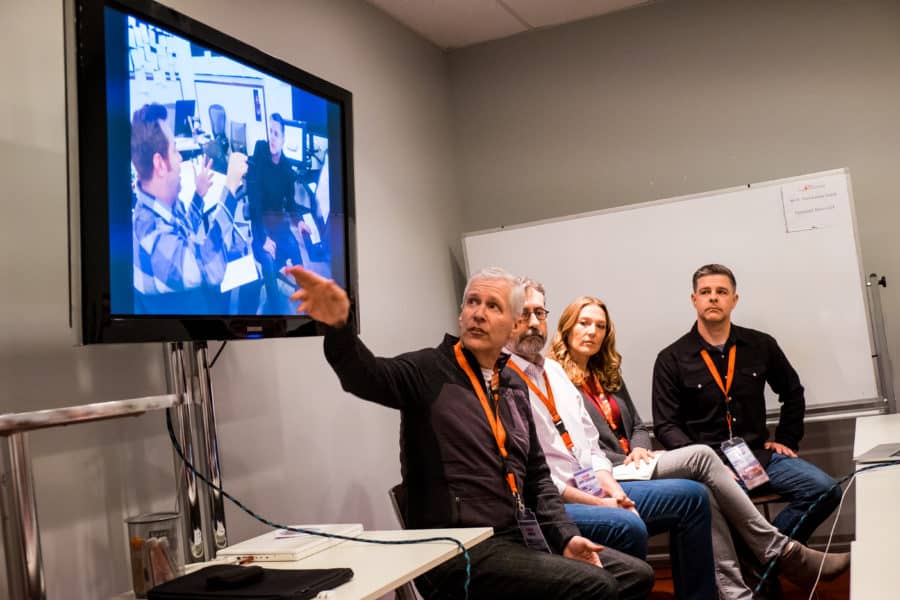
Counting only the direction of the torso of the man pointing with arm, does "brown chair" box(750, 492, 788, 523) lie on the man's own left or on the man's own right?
on the man's own left

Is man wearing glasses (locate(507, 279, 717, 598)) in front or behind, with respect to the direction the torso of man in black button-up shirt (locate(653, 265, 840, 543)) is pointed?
in front

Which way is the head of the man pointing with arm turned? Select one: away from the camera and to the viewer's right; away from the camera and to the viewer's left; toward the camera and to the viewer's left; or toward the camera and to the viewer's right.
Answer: toward the camera and to the viewer's left

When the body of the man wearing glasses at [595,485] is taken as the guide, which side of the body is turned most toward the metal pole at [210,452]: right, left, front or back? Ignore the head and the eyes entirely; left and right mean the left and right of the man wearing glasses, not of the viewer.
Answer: right

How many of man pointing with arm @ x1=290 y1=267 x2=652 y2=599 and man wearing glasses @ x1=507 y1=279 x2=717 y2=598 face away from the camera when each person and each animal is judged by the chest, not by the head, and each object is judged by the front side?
0

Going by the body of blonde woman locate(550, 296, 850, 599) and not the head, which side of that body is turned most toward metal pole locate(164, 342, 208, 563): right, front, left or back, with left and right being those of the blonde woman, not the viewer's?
right

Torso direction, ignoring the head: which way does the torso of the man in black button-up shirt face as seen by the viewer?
toward the camera
